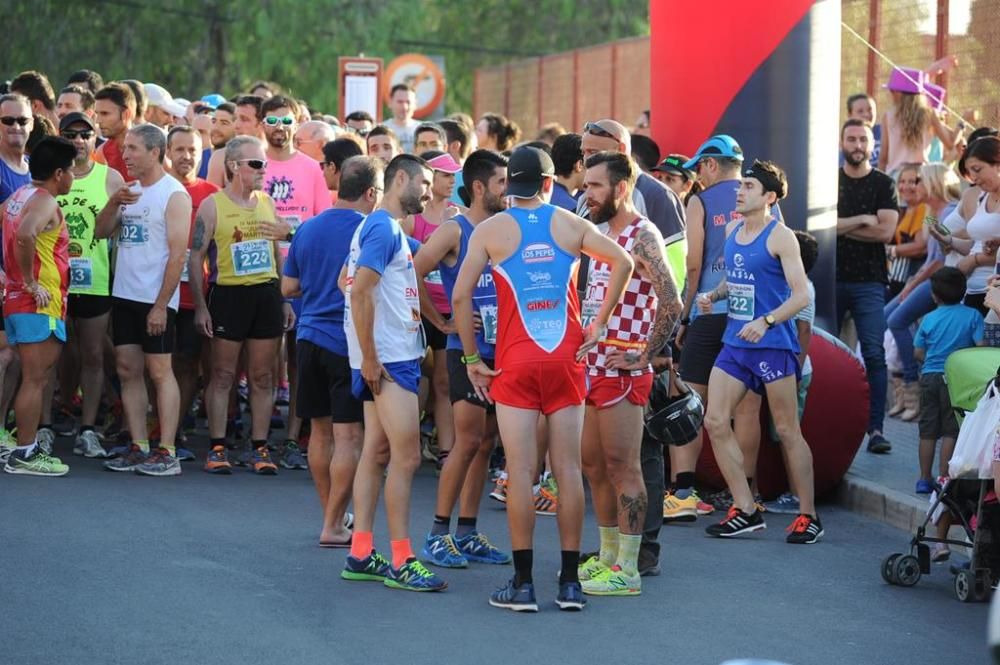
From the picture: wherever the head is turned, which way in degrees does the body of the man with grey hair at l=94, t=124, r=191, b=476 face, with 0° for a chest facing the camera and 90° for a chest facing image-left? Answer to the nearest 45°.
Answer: approximately 45°

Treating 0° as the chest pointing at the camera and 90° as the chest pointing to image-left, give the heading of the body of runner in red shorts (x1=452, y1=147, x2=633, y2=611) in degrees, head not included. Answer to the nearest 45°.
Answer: approximately 180°

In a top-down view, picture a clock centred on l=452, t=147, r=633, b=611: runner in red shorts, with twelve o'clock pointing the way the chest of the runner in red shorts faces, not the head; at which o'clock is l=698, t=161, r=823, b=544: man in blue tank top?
The man in blue tank top is roughly at 1 o'clock from the runner in red shorts.

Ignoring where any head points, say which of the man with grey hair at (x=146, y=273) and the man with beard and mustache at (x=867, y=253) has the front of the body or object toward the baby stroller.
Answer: the man with beard and mustache

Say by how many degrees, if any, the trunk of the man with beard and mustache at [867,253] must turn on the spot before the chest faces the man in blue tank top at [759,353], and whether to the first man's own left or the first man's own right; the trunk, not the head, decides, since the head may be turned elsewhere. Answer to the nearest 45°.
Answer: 0° — they already face them

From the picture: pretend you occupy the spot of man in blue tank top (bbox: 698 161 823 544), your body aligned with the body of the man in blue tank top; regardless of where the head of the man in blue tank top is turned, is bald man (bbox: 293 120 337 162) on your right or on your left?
on your right

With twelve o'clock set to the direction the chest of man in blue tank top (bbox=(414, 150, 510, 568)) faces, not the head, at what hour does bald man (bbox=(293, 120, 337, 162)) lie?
The bald man is roughly at 7 o'clock from the man in blue tank top.

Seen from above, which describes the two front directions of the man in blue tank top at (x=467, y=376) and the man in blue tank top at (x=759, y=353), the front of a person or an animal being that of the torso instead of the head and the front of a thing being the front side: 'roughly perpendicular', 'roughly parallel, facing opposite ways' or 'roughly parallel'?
roughly perpendicular

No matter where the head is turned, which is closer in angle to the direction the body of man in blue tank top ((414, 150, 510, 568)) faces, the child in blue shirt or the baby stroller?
the baby stroller
